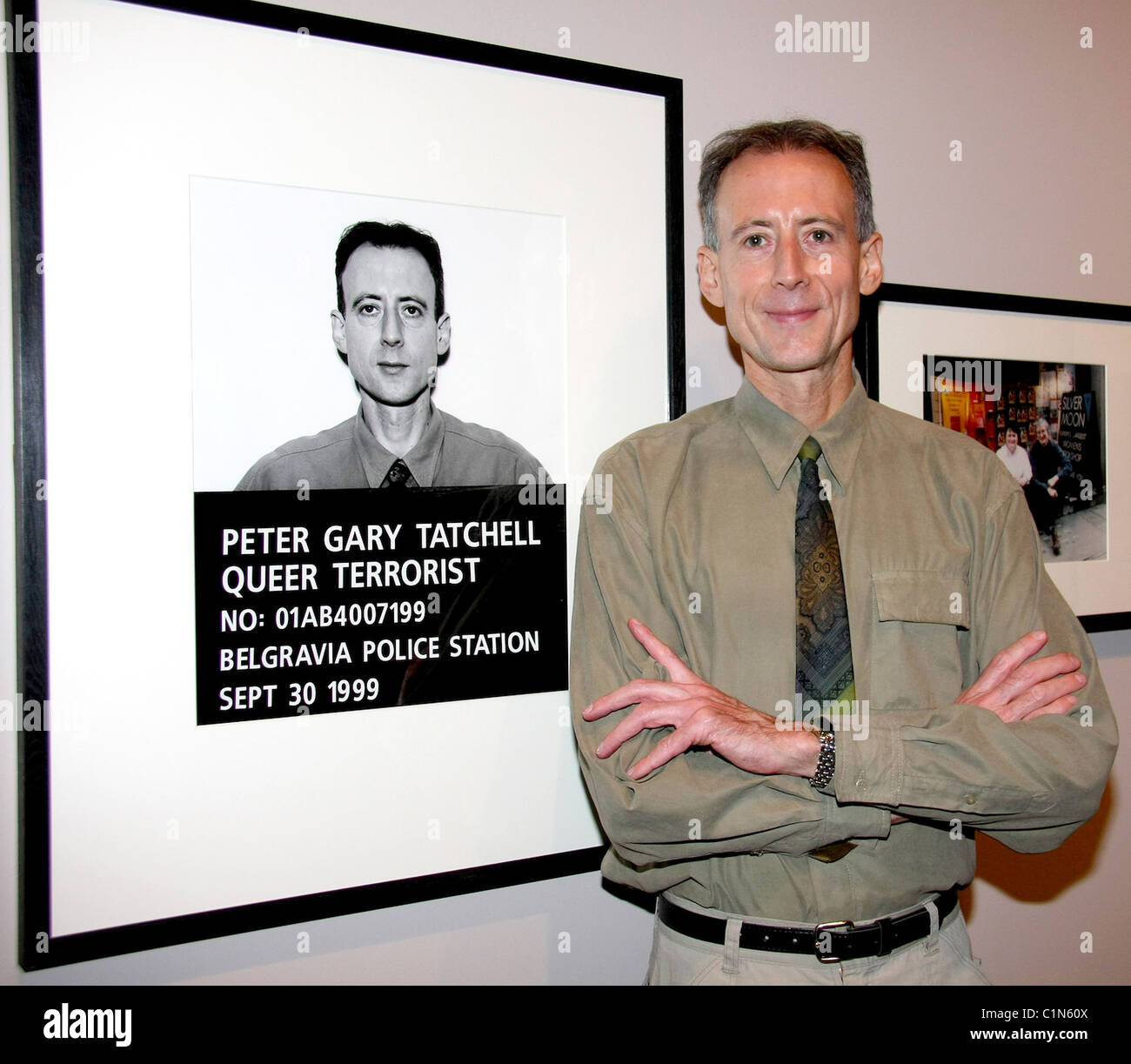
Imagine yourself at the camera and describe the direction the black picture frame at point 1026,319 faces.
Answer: facing the viewer and to the right of the viewer

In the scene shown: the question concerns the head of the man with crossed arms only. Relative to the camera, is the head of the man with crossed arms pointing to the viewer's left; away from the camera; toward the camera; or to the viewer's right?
toward the camera

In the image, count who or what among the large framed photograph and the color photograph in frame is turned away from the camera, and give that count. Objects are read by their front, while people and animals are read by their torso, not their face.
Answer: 0

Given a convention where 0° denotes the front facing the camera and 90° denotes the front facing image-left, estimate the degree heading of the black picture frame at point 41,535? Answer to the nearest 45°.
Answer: approximately 315°

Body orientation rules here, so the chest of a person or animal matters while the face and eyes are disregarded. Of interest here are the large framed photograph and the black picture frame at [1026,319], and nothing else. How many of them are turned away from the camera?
0

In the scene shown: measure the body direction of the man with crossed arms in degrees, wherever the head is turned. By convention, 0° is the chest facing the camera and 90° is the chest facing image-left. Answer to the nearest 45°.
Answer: approximately 0°

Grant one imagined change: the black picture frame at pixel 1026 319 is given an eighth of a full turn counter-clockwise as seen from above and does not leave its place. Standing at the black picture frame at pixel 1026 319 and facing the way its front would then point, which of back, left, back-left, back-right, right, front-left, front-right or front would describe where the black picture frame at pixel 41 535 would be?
back-right

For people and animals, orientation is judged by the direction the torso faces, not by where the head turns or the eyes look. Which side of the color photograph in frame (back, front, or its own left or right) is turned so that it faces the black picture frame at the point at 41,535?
right

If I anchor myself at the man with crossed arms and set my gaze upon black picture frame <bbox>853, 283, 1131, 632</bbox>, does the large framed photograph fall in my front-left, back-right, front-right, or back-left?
back-left

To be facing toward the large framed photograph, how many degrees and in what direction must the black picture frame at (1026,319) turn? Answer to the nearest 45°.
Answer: approximately 90° to its right
